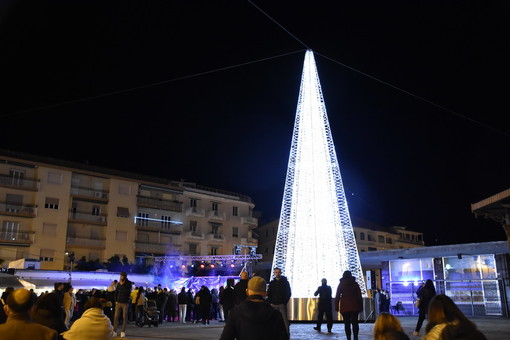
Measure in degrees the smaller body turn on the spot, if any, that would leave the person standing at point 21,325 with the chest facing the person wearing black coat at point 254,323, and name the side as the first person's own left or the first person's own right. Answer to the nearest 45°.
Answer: approximately 135° to the first person's own right

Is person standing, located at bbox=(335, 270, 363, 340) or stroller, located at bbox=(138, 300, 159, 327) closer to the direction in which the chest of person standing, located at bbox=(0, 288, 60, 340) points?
the stroller

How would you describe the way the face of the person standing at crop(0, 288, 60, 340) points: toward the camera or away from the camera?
away from the camera

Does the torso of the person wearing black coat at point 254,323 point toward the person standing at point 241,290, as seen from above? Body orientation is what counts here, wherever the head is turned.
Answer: yes

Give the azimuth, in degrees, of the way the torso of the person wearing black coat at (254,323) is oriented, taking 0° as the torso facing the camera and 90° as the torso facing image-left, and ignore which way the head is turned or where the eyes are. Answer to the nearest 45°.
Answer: approximately 180°

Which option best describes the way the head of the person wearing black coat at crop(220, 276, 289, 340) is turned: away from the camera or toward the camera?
away from the camera

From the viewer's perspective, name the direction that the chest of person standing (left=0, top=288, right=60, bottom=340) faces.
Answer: away from the camera

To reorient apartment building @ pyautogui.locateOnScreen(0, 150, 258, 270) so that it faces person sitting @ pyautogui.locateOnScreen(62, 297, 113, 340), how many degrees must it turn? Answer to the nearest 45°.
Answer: approximately 45° to its right

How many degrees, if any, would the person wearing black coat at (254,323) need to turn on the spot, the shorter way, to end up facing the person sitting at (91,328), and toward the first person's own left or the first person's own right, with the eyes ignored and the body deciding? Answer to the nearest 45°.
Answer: approximately 45° to the first person's own left

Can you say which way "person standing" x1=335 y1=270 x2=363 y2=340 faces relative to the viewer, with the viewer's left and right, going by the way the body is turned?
facing away from the viewer

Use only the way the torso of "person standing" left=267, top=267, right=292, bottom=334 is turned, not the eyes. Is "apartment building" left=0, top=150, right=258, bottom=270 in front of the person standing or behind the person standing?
behind

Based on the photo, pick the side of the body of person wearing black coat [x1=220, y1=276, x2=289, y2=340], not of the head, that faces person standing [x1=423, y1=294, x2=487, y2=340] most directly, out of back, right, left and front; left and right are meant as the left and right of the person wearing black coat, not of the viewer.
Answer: right
